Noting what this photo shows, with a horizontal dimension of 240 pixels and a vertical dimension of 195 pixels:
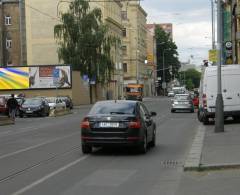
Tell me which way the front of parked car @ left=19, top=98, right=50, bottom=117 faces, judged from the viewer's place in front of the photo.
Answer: facing the viewer and to the left of the viewer

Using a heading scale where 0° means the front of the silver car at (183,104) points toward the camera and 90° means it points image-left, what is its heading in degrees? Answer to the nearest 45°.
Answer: approximately 180°

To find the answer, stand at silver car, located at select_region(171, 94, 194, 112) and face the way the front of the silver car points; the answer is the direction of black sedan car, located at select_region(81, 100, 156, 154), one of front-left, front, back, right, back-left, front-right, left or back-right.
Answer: back

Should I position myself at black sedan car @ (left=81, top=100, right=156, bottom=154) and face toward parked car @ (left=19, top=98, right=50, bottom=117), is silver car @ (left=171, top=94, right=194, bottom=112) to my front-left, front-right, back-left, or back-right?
front-right

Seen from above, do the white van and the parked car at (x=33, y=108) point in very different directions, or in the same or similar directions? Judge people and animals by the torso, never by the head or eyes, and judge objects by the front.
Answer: very different directions

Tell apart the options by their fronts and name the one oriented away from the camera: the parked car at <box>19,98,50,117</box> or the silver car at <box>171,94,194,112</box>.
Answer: the silver car

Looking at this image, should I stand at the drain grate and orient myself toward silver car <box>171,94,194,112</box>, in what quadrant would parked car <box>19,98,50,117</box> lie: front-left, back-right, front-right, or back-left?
front-left

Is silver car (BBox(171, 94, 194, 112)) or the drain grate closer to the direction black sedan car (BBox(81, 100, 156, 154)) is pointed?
the silver car

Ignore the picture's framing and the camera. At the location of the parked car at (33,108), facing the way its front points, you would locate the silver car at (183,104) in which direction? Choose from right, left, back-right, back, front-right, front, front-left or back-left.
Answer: back-left

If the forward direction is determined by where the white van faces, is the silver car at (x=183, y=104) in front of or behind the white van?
in front

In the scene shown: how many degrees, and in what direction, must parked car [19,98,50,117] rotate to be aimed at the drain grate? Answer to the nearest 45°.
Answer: approximately 45° to its left

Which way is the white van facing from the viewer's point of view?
away from the camera

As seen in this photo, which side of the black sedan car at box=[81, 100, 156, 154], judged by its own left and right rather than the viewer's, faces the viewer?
back

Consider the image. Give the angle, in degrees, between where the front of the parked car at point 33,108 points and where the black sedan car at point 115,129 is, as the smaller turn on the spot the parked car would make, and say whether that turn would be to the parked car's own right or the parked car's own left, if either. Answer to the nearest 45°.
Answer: approximately 45° to the parked car's own left
